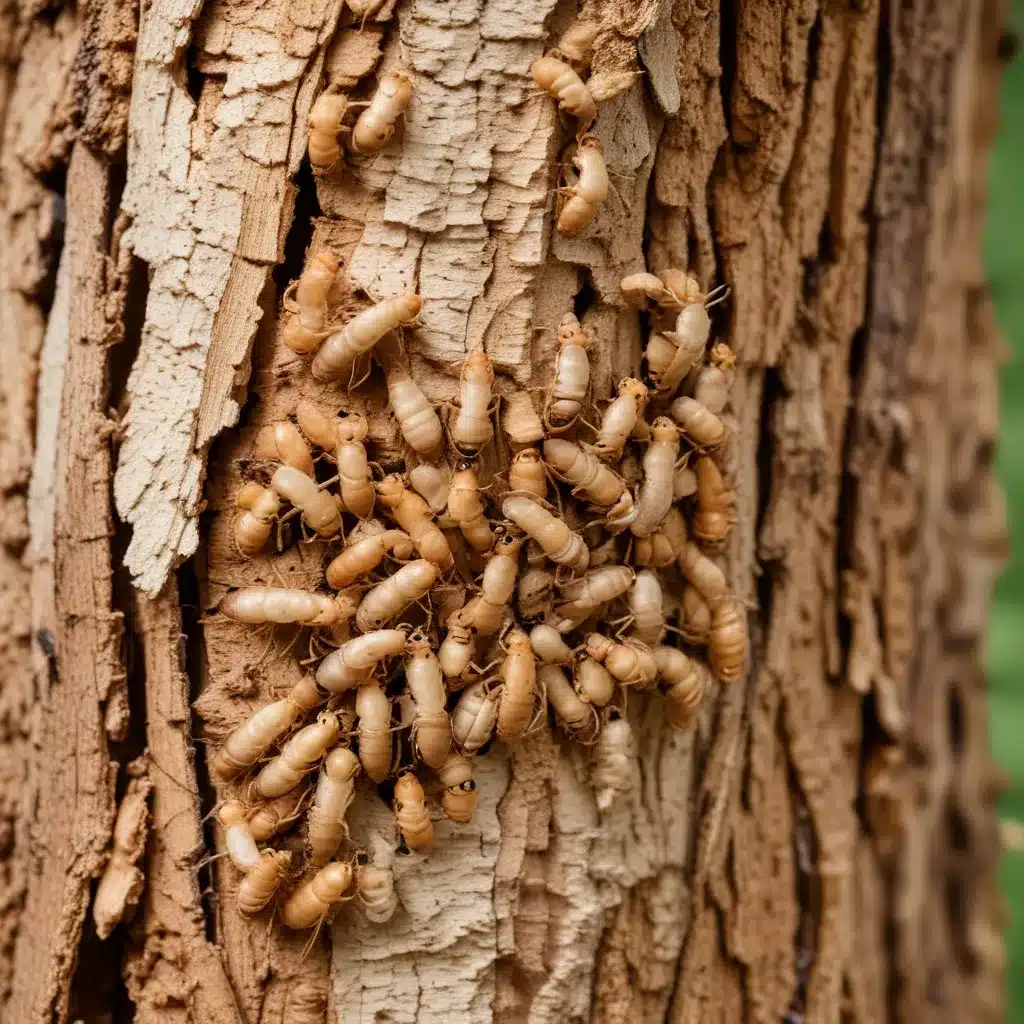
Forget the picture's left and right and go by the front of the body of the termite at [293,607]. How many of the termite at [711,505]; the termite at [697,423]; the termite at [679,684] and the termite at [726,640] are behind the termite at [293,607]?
0

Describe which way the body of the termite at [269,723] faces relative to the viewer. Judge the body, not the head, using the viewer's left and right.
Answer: facing away from the viewer and to the right of the viewer

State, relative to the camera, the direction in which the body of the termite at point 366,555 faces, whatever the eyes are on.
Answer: to the viewer's right

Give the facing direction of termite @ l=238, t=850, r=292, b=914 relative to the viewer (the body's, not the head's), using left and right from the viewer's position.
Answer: facing away from the viewer and to the right of the viewer

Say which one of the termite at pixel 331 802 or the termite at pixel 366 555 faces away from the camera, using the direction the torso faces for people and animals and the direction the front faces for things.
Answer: the termite at pixel 331 802

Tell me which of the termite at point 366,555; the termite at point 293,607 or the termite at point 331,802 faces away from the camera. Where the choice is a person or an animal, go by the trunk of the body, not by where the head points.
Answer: the termite at point 331,802

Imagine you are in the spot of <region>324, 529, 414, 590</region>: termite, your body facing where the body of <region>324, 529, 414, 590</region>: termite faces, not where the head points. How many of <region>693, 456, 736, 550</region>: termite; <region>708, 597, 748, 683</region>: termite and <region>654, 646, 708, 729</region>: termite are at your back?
0

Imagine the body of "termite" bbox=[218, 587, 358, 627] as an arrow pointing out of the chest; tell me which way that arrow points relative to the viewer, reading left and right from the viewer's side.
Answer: facing to the right of the viewer
